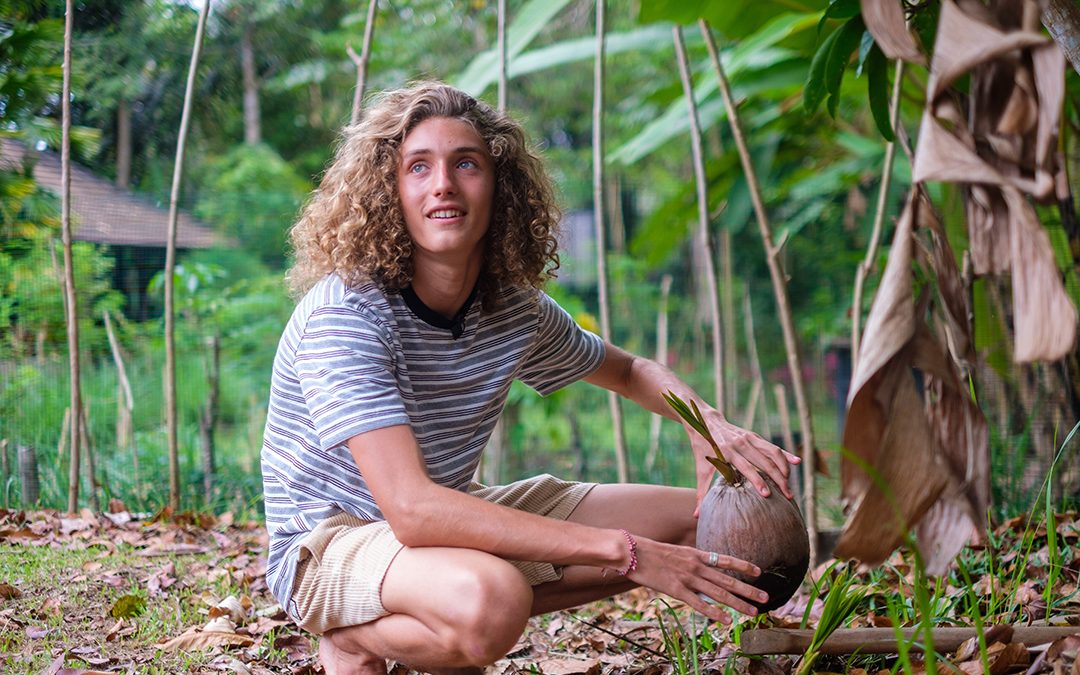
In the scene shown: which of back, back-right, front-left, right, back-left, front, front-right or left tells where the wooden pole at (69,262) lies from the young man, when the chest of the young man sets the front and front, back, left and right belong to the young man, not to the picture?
back

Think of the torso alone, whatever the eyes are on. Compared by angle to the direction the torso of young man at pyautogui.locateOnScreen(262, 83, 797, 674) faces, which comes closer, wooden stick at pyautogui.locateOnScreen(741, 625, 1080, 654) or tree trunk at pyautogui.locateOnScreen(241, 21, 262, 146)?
the wooden stick

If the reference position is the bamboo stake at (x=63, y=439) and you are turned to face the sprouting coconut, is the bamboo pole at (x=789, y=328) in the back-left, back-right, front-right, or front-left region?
front-left

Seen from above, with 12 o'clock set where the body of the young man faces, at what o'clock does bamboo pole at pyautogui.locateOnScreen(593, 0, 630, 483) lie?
The bamboo pole is roughly at 8 o'clock from the young man.

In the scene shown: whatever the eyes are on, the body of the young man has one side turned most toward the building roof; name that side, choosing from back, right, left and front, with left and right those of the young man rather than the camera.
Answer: back

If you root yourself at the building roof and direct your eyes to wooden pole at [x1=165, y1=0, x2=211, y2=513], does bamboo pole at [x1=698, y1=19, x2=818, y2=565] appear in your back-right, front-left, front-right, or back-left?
front-left

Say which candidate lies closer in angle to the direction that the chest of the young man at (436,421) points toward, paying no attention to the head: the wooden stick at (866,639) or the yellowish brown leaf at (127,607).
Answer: the wooden stick

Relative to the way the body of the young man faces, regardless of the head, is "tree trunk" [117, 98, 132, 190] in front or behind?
behind
